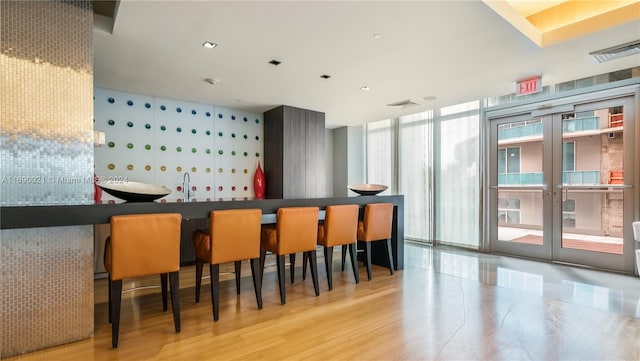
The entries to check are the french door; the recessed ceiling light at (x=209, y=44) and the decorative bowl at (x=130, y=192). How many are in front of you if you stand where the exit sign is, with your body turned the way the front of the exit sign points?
2

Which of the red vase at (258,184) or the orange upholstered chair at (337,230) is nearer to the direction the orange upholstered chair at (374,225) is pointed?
the red vase

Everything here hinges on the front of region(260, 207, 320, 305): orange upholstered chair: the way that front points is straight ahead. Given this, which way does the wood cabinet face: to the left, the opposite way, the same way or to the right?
the opposite way

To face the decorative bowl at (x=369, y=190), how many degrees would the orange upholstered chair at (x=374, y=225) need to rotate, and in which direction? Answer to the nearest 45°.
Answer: approximately 45° to its right

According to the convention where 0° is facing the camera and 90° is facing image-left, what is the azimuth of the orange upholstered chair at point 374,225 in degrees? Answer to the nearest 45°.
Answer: approximately 135°

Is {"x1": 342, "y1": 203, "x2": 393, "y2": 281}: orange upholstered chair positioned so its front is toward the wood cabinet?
yes

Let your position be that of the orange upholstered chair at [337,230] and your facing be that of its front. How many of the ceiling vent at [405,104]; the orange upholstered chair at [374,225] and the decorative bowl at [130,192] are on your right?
2

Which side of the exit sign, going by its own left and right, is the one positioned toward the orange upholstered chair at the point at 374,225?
front

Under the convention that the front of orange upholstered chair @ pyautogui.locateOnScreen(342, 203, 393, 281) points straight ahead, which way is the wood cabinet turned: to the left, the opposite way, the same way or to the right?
the opposite way

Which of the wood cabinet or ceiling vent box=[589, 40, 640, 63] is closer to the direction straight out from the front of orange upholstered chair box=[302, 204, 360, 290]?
the wood cabinet

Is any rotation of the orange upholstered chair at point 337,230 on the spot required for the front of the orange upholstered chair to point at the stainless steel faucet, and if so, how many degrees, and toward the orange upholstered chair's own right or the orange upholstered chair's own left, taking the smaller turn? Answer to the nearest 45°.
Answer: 0° — it already faces it

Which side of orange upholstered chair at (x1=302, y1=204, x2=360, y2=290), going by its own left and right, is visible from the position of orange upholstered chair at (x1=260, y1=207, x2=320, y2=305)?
left

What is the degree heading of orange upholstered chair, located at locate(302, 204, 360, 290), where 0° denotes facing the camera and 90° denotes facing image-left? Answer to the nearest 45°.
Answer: approximately 135°

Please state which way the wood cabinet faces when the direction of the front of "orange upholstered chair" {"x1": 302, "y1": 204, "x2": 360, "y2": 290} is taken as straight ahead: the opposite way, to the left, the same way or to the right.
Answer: the opposite way
